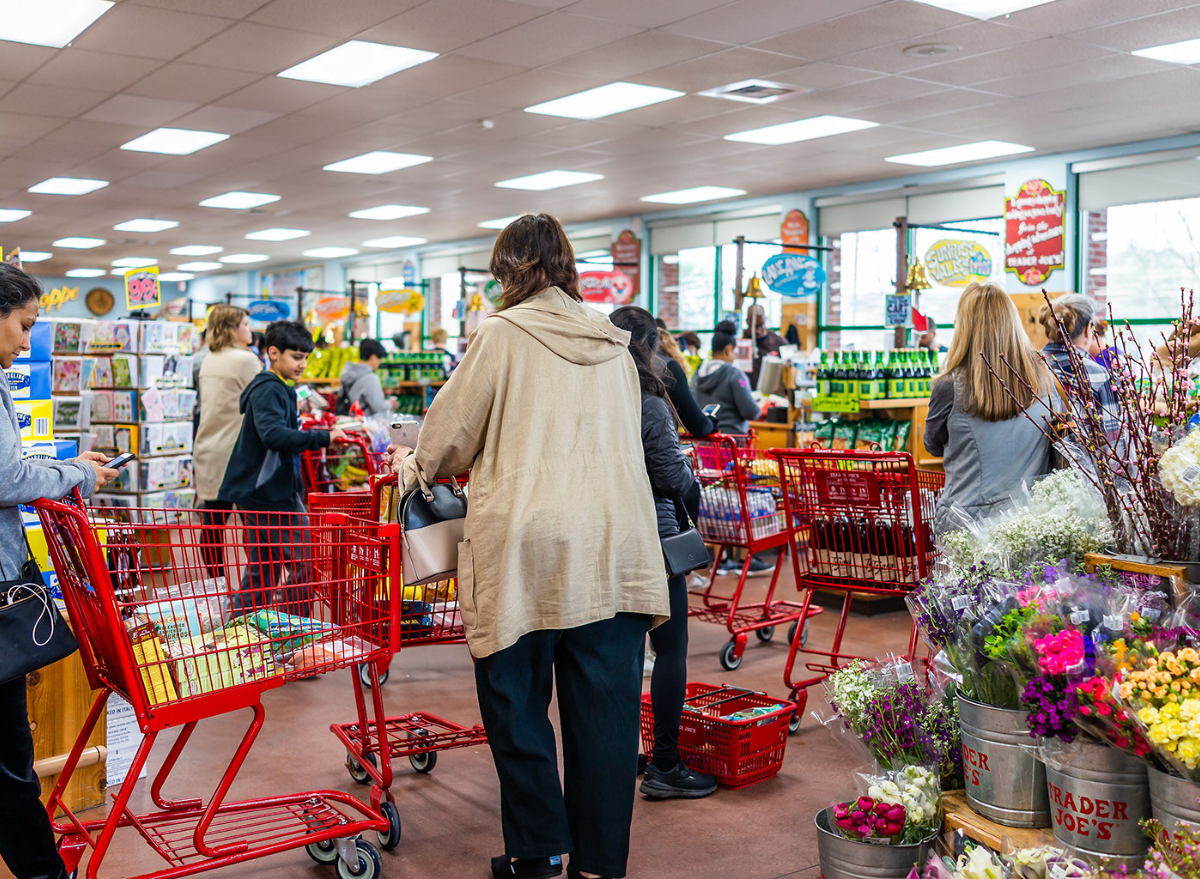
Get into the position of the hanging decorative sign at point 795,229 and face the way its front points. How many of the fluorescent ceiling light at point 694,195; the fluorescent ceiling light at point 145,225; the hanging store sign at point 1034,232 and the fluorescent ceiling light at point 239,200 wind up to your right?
3

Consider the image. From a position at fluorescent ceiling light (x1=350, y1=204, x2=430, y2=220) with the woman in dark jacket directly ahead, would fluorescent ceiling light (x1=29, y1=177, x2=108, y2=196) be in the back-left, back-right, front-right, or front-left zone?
front-right

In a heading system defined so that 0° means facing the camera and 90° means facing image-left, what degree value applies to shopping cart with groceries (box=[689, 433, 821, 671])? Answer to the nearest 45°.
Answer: approximately 225°

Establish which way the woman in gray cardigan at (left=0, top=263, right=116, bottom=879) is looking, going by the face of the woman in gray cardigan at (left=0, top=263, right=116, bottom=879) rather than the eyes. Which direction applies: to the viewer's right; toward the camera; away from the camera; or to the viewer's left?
to the viewer's right

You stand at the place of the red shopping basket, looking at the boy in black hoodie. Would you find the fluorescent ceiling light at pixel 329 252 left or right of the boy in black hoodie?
right

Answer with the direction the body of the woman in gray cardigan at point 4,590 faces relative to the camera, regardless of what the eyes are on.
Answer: to the viewer's right

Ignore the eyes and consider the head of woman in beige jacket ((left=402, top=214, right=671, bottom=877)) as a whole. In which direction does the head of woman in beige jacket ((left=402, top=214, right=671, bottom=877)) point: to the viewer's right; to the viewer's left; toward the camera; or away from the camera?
away from the camera

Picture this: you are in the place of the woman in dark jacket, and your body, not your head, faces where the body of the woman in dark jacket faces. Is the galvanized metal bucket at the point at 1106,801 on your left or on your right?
on your right

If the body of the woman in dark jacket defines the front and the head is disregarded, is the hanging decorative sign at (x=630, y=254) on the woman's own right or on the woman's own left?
on the woman's own left

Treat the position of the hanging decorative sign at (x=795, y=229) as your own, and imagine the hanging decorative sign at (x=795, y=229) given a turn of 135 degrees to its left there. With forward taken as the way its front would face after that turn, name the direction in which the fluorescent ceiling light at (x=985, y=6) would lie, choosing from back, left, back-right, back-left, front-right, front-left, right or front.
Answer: back-right

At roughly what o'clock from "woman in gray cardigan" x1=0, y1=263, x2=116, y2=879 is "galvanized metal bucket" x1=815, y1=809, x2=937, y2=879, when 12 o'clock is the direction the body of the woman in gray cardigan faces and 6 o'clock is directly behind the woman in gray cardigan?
The galvanized metal bucket is roughly at 1 o'clock from the woman in gray cardigan.

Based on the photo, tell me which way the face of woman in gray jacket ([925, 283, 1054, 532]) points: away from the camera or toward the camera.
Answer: away from the camera

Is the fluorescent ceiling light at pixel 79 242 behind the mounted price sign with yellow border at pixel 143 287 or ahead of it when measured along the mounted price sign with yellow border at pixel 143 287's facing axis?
behind

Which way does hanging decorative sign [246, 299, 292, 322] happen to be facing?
toward the camera

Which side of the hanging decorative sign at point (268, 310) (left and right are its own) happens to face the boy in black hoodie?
front
